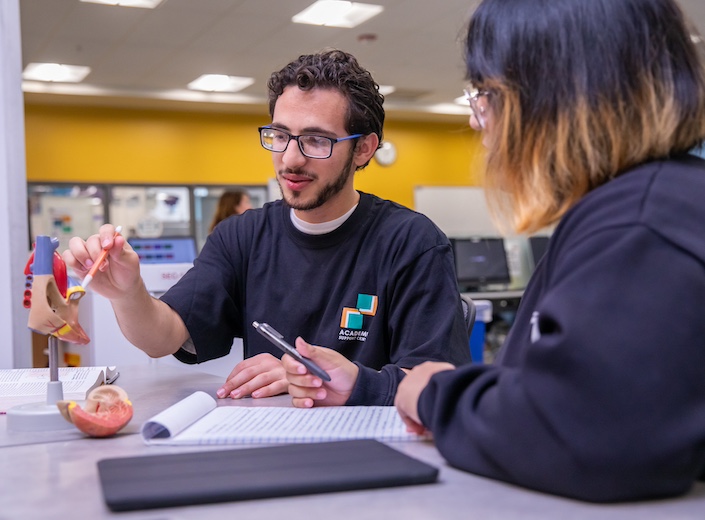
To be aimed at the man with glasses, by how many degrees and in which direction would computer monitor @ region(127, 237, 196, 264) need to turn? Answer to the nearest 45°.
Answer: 0° — it already faces them

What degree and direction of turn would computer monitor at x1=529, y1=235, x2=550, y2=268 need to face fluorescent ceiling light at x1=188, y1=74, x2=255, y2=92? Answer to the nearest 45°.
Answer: approximately 90° to its right

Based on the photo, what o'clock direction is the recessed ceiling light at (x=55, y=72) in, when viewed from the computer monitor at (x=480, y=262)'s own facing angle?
The recessed ceiling light is roughly at 3 o'clock from the computer monitor.

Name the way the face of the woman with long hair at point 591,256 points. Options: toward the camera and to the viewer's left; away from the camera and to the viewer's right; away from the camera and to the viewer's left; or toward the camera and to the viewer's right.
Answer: away from the camera and to the viewer's left

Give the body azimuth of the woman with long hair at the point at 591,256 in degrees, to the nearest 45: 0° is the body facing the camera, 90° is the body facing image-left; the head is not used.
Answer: approximately 90°

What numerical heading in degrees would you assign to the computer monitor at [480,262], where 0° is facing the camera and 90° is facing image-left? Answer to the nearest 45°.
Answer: approximately 0°
